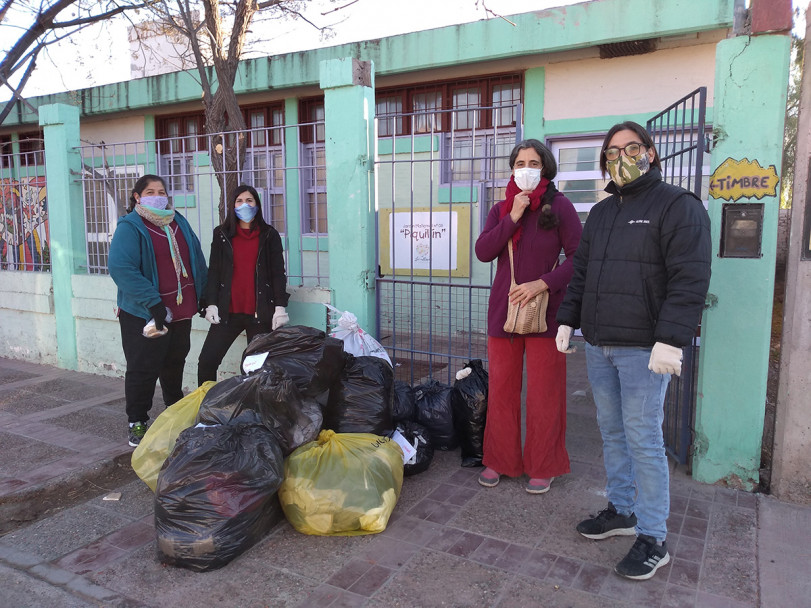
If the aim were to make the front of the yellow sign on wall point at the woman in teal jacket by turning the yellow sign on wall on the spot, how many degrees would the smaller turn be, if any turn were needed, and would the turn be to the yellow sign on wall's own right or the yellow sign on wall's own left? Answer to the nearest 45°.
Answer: approximately 90° to the yellow sign on wall's own right

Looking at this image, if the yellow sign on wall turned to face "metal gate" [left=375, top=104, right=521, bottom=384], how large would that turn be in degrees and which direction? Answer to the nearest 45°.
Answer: approximately 135° to its right

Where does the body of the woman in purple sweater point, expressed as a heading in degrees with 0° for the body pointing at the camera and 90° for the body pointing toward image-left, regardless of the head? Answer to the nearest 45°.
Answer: approximately 0°

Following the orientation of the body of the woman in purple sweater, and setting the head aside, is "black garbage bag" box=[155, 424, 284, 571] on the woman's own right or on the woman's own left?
on the woman's own right

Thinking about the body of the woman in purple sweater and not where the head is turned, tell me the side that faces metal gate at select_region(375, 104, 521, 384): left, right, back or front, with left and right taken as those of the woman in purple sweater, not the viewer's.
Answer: back

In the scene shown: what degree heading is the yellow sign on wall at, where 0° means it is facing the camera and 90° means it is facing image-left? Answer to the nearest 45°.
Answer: approximately 0°

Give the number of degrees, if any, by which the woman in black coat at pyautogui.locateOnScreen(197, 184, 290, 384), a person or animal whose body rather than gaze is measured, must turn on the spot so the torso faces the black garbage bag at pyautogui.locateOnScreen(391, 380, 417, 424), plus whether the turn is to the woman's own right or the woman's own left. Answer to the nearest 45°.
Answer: approximately 45° to the woman's own left

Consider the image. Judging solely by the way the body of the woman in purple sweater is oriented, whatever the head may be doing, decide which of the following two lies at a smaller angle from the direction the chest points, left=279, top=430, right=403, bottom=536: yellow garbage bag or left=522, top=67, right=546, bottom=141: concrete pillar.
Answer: the yellow garbage bag
